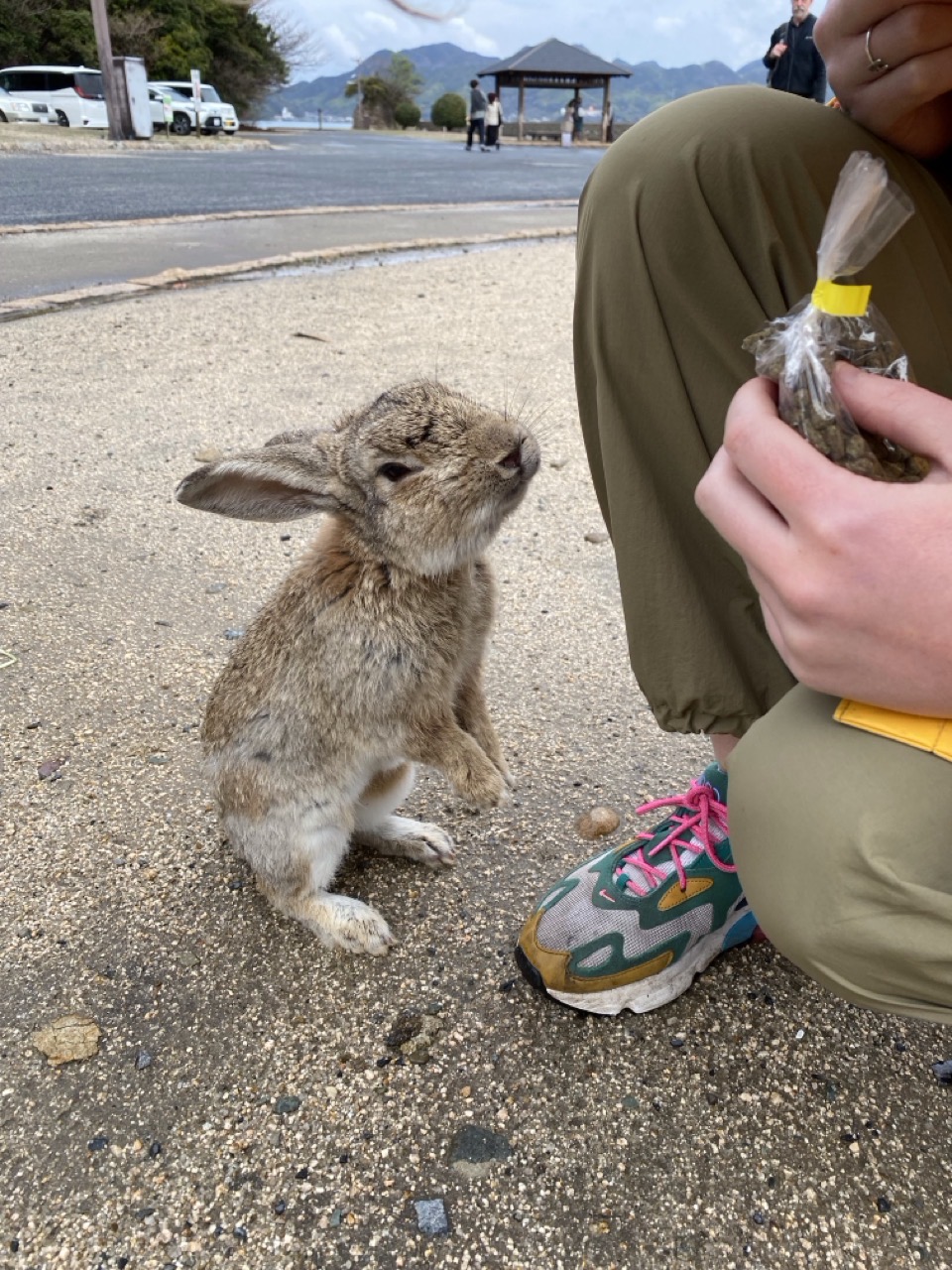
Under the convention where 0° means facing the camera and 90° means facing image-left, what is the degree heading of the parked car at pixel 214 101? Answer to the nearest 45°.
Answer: approximately 315°

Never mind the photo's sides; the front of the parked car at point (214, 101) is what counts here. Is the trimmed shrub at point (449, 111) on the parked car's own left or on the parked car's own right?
on the parked car's own left

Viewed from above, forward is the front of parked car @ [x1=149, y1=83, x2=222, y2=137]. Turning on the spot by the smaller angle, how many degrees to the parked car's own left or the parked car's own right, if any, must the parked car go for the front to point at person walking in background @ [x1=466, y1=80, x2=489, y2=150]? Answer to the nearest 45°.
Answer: approximately 45° to the parked car's own left

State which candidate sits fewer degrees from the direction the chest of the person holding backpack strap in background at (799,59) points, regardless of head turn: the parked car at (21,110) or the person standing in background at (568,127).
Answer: the parked car

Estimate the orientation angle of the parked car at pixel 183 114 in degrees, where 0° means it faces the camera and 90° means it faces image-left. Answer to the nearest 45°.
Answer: approximately 315°

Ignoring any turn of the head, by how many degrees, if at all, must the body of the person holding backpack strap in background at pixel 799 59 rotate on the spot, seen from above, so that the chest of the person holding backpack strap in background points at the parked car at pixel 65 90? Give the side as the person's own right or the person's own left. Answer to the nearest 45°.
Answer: approximately 90° to the person's own right

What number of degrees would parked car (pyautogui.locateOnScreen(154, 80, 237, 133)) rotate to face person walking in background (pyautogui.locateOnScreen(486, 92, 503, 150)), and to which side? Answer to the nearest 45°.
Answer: approximately 45° to its left

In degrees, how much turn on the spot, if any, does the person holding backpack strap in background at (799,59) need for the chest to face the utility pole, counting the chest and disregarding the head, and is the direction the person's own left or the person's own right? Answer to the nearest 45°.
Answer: approximately 90° to the person's own right

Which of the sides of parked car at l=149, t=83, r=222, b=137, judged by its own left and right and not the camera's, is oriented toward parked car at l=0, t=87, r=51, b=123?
back
